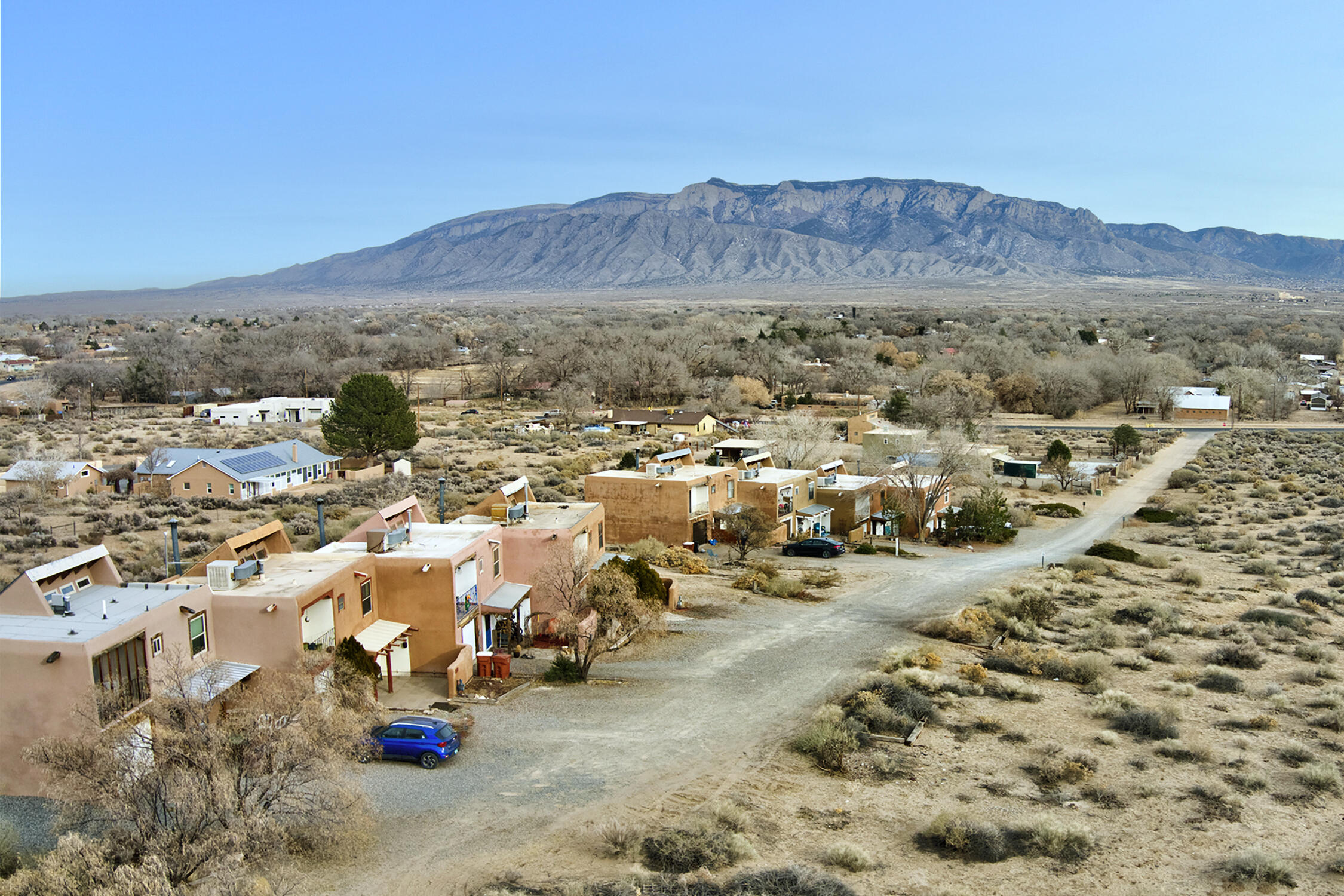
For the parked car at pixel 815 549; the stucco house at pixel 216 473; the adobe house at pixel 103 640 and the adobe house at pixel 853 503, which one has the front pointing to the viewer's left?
the parked car

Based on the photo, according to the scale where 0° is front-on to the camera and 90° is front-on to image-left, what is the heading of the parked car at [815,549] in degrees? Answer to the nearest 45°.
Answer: approximately 90°

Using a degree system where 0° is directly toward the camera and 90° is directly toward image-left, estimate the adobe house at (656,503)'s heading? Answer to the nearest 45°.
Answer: approximately 315°

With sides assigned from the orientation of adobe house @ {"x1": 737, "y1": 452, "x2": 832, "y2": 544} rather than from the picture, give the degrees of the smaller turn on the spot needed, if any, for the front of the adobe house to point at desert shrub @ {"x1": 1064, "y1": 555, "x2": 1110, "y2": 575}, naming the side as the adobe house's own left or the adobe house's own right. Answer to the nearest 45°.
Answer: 0° — it already faces it

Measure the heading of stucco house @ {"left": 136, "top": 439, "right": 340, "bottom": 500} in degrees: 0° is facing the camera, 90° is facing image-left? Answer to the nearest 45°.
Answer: approximately 315°

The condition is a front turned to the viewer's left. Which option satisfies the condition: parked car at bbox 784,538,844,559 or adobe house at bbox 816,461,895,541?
the parked car

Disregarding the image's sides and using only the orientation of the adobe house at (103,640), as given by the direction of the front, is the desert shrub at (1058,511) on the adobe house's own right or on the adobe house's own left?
on the adobe house's own left

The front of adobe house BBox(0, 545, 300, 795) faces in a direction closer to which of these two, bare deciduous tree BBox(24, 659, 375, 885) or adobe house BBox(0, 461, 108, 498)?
the bare deciduous tree

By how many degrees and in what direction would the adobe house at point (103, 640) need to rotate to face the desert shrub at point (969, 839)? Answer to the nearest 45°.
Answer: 0° — it already faces it

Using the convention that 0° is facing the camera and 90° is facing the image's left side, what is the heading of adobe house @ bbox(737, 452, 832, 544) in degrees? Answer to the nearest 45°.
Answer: approximately 315°
